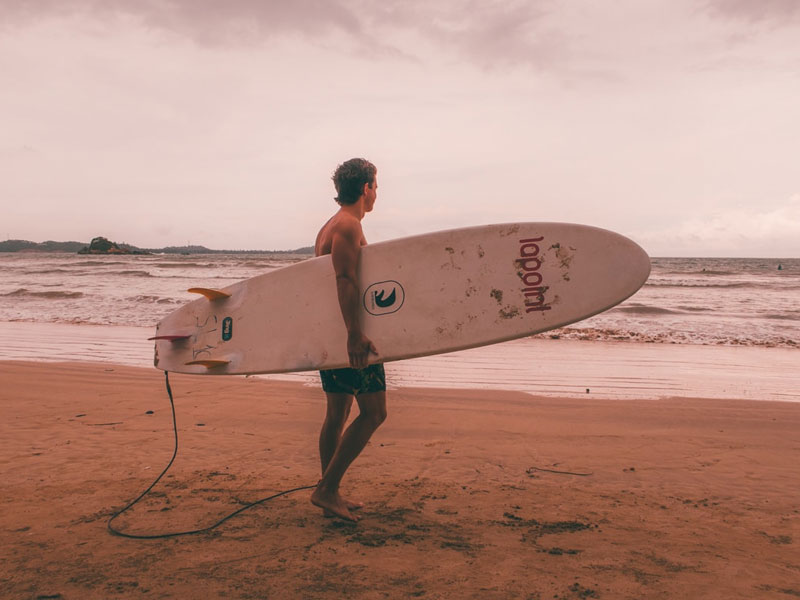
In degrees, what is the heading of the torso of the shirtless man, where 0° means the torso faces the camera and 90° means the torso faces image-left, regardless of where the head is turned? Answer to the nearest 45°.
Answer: approximately 270°

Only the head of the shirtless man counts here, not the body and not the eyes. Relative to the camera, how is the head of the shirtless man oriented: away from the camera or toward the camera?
away from the camera
